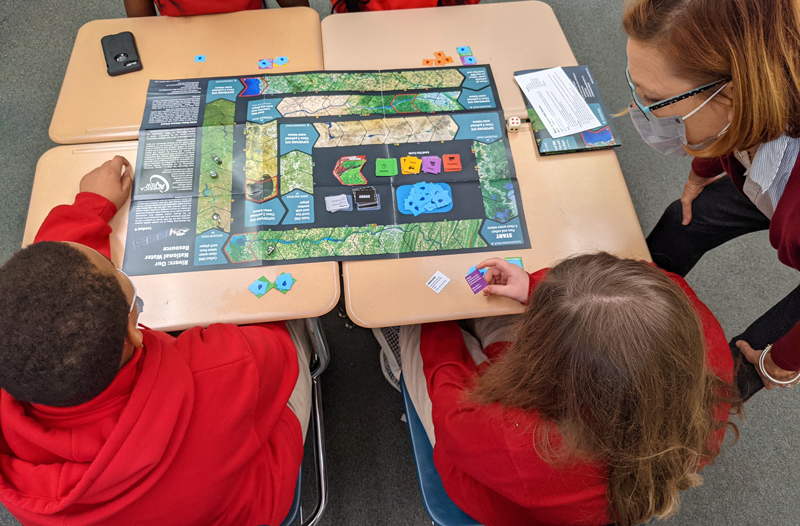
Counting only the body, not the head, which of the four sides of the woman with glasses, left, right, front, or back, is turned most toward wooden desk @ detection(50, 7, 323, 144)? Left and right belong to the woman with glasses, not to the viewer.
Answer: front

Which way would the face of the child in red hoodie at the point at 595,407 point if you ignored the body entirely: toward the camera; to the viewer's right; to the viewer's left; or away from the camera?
away from the camera

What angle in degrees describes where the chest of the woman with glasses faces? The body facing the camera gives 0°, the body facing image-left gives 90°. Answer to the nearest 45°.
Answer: approximately 90°
